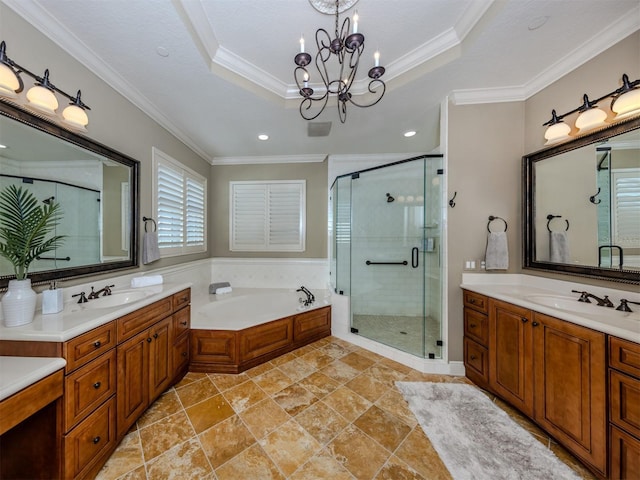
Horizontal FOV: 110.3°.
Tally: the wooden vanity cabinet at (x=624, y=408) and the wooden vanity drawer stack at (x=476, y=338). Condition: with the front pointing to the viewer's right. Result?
0

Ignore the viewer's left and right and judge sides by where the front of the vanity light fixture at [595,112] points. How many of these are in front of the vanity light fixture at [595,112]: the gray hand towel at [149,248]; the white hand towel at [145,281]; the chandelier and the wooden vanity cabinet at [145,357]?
4

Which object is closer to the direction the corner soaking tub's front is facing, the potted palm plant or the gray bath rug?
the gray bath rug

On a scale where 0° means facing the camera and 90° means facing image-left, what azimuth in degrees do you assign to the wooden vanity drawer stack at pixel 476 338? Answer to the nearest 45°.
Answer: approximately 45°

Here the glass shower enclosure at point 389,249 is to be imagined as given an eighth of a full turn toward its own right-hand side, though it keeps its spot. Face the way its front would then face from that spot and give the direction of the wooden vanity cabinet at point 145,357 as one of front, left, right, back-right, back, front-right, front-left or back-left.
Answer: front-left

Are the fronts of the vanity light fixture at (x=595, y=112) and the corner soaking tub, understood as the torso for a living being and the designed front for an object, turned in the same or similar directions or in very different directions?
very different directions

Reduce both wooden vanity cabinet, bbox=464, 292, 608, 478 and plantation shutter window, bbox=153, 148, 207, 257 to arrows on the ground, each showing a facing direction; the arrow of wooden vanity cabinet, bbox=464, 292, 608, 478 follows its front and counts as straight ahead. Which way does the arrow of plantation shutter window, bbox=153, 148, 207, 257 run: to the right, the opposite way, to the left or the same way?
the opposite way

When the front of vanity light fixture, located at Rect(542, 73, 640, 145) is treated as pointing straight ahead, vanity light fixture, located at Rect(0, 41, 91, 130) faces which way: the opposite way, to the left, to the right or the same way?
the opposite way

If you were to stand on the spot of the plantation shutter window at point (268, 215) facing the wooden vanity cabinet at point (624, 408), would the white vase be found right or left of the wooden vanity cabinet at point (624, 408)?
right

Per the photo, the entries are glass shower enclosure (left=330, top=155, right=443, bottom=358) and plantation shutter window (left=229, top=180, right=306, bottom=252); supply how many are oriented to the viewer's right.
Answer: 0
